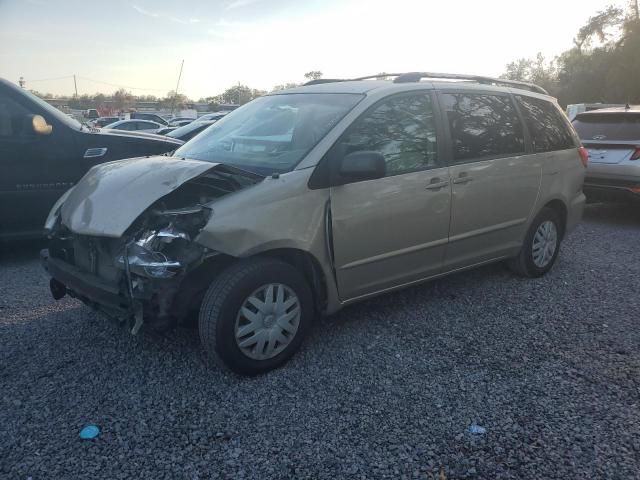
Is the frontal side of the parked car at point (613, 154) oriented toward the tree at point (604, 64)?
yes

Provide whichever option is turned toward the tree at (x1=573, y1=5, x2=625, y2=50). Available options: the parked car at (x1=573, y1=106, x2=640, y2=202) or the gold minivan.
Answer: the parked car

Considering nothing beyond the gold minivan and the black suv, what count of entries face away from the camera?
0

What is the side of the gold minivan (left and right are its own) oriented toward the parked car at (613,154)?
back

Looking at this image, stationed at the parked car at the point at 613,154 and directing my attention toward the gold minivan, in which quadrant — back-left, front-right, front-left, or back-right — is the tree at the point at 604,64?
back-right

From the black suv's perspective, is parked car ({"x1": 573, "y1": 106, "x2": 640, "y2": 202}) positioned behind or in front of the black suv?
in front

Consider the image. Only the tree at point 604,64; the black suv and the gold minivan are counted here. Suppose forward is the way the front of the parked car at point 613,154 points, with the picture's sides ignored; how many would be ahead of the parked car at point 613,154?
1

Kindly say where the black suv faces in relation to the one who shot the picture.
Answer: facing to the right of the viewer

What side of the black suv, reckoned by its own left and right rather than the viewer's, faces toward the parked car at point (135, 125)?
left

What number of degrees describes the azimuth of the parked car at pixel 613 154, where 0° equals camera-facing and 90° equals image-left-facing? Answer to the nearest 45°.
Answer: approximately 180°

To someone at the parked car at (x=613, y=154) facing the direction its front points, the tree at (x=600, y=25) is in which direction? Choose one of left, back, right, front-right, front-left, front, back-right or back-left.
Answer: front
